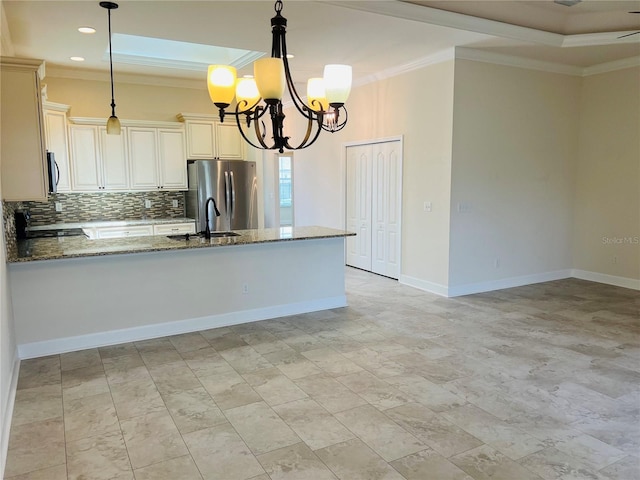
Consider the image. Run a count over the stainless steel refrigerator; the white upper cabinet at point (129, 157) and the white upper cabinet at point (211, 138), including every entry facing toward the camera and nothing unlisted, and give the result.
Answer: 3

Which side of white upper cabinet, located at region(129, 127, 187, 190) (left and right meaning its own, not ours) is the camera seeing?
front

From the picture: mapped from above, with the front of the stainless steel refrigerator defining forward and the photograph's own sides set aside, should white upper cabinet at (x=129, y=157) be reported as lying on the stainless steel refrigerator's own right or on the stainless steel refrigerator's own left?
on the stainless steel refrigerator's own right

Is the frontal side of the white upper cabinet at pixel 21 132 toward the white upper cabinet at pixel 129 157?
no

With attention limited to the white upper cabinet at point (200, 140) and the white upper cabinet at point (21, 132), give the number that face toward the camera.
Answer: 1

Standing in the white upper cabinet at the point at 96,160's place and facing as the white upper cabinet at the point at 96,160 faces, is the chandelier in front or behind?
in front

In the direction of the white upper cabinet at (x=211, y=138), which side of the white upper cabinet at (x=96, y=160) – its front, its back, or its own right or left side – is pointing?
left

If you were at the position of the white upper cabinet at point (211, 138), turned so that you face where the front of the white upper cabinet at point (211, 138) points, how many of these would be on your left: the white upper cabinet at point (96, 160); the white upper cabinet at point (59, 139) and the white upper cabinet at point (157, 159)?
0

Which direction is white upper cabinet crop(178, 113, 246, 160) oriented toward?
toward the camera

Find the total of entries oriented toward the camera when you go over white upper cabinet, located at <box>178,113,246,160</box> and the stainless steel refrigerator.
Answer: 2

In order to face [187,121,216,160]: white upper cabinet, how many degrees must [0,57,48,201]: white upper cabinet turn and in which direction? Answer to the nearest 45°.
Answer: approximately 45° to its left

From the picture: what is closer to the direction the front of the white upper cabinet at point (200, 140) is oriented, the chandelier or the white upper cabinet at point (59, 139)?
the chandelier

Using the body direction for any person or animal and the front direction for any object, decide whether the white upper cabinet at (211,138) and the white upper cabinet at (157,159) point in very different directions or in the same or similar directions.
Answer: same or similar directions

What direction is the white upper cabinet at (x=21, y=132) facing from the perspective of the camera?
to the viewer's right

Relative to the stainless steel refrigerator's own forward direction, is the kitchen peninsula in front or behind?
in front

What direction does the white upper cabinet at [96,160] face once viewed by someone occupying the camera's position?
facing the viewer

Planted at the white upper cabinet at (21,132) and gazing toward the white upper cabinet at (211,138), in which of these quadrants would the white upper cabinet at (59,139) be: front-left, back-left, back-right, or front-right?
front-left

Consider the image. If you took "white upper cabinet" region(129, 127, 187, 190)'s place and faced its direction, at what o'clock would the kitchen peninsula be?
The kitchen peninsula is roughly at 12 o'clock from the white upper cabinet.

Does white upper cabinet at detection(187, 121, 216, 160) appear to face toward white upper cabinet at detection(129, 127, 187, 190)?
no

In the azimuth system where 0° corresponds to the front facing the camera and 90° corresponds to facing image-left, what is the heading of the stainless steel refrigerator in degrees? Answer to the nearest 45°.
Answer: approximately 0°

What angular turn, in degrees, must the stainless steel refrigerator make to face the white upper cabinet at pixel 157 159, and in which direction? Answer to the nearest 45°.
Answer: approximately 90° to its right
